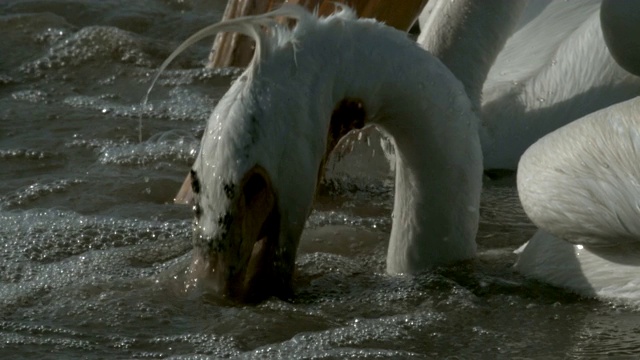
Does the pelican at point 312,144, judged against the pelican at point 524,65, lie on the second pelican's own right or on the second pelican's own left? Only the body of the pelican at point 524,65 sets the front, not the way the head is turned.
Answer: on the second pelican's own left

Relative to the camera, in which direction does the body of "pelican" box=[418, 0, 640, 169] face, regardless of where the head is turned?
to the viewer's left

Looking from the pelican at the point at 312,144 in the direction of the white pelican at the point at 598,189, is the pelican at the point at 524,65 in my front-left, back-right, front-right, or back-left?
front-left

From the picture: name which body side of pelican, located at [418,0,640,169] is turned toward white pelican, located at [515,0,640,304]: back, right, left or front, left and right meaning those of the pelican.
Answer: left

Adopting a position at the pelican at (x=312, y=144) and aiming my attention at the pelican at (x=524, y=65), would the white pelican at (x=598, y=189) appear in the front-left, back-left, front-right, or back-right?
front-right
